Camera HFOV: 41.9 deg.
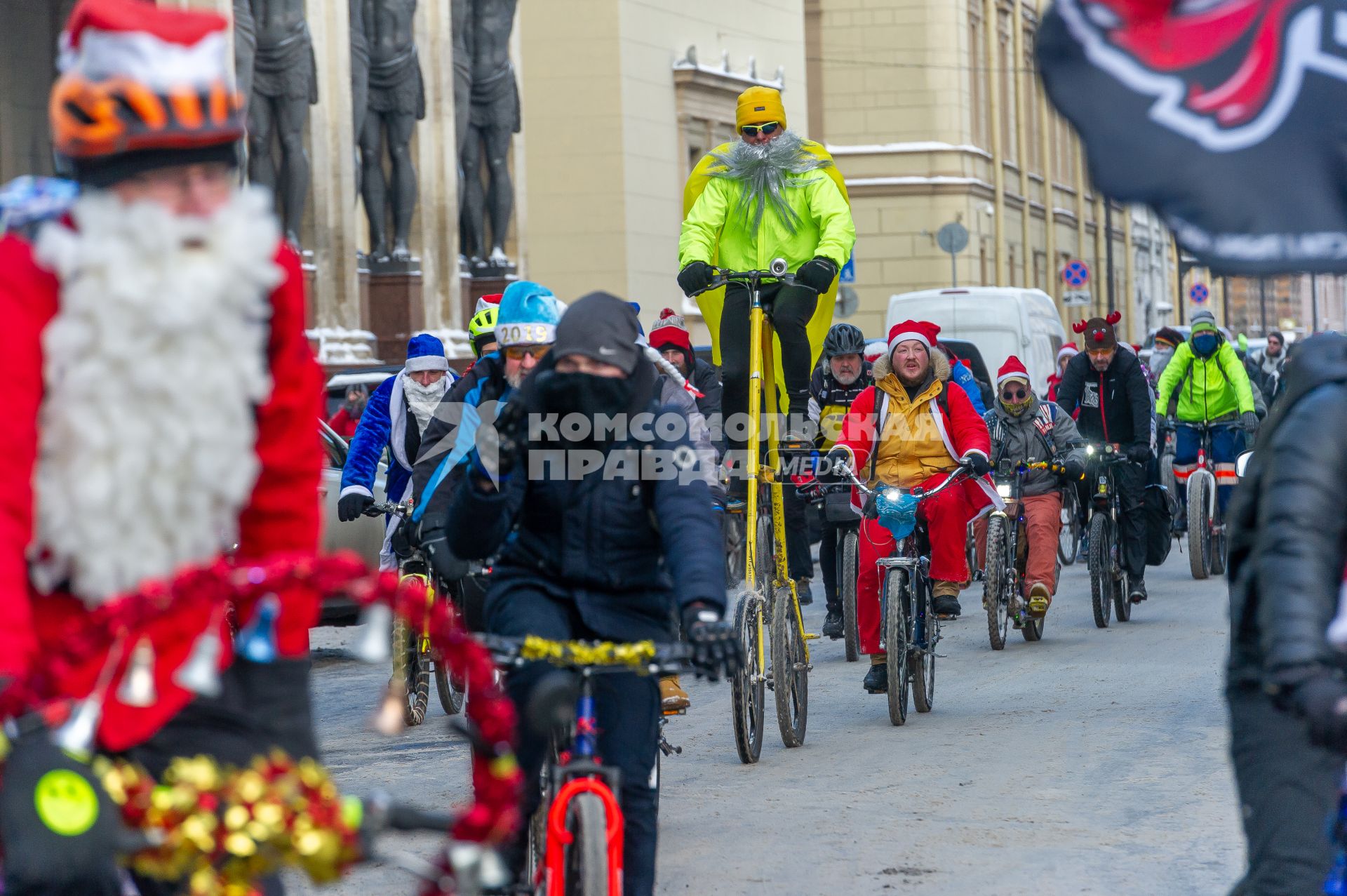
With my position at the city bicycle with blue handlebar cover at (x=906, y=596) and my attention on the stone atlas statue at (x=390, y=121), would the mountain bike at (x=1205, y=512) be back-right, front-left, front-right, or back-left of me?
front-right

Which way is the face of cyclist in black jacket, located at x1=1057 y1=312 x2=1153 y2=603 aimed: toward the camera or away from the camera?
toward the camera

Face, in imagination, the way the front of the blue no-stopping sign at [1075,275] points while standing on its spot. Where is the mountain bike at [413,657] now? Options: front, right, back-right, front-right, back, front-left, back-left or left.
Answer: front

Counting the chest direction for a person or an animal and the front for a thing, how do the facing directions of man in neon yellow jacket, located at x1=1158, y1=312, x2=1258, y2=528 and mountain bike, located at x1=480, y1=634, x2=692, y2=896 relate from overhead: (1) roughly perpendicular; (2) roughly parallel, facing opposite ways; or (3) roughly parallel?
roughly parallel

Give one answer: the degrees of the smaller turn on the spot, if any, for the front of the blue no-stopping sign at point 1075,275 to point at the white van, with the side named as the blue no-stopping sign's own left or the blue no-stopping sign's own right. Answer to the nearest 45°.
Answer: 0° — it already faces it

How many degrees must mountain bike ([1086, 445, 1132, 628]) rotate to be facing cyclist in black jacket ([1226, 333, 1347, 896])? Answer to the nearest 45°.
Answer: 0° — it already faces them

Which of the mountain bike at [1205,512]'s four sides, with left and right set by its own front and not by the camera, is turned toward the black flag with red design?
front

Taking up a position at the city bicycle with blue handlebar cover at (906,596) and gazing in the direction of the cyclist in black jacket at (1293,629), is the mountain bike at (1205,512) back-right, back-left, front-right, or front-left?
back-left

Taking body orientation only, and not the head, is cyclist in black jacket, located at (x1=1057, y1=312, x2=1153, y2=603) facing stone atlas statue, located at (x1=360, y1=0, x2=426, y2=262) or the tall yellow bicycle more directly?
the tall yellow bicycle

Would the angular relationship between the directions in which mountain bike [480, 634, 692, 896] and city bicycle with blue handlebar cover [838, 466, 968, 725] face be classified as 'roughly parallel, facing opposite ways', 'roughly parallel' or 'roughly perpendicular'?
roughly parallel

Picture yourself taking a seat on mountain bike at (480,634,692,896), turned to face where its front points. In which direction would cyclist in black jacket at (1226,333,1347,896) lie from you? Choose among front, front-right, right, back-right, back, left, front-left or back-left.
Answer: front-left

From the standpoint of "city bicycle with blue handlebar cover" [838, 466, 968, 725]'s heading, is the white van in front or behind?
behind

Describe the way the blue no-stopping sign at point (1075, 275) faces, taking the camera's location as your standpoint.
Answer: facing the viewer

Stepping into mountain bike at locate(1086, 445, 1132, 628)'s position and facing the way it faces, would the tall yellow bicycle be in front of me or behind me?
in front

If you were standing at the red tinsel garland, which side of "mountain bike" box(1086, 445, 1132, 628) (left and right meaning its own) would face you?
front

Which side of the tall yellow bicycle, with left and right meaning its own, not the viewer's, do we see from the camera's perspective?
front
